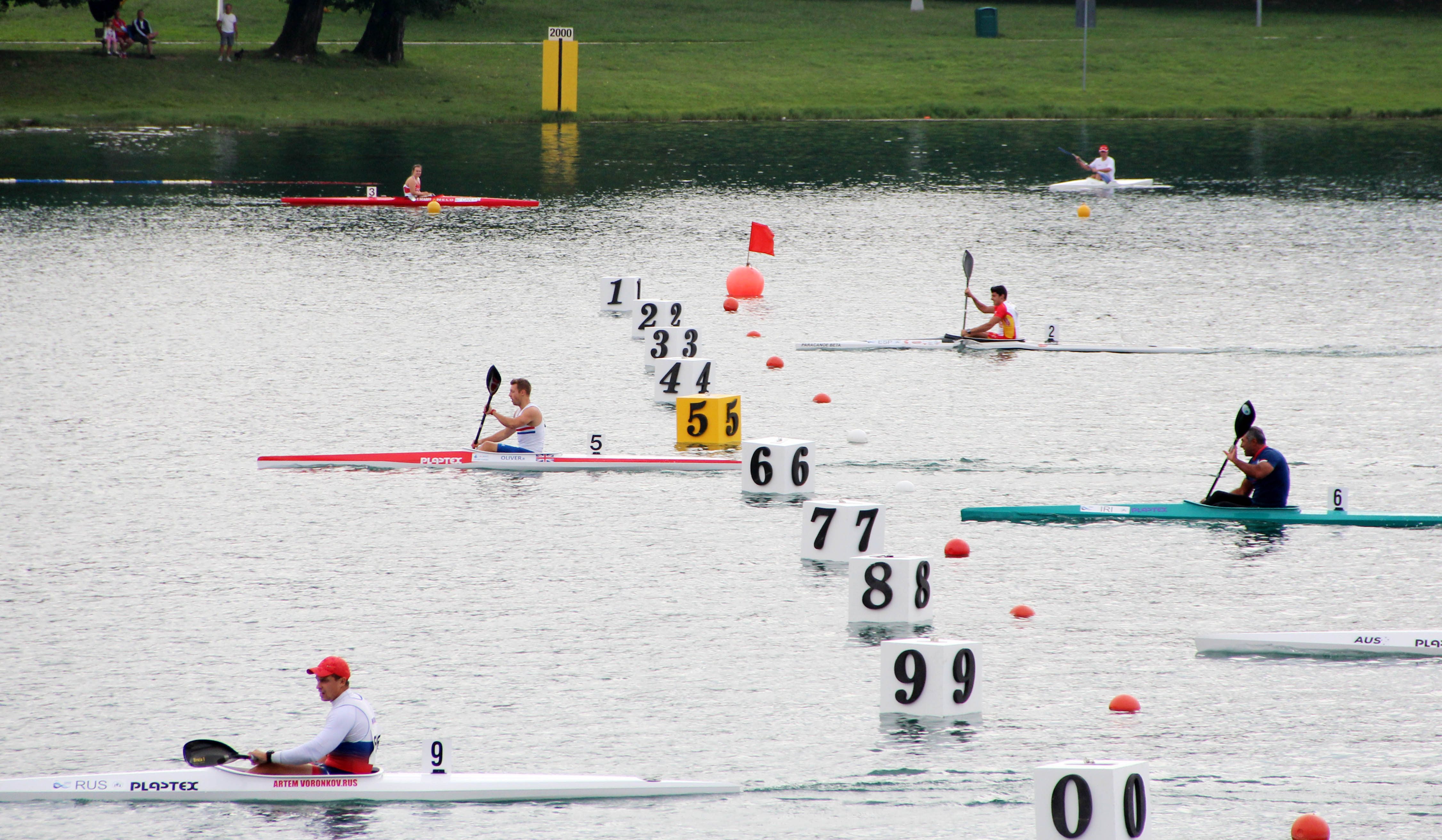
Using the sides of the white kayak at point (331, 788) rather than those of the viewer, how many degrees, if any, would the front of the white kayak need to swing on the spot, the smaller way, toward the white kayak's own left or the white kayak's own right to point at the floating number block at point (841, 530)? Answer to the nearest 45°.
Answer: approximately 135° to the white kayak's own right

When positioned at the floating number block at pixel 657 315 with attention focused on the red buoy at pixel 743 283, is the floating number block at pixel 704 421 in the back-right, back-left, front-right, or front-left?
back-right

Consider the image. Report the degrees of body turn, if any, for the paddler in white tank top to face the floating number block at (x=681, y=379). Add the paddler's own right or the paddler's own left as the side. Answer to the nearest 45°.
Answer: approximately 135° to the paddler's own right

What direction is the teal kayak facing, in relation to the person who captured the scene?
facing to the left of the viewer

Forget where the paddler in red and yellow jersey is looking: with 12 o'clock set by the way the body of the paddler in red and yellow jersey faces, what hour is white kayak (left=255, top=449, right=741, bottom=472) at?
The white kayak is roughly at 10 o'clock from the paddler in red and yellow jersey.

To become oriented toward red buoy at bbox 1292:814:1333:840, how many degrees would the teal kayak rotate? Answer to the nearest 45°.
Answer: approximately 90° to its left

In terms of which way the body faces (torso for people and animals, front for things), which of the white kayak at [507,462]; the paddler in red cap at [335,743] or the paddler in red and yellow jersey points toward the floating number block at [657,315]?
the paddler in red and yellow jersey

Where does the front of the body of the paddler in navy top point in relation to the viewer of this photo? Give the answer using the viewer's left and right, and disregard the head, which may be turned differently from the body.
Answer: facing to the left of the viewer

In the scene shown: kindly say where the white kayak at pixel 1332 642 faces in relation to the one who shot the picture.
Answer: facing to the left of the viewer

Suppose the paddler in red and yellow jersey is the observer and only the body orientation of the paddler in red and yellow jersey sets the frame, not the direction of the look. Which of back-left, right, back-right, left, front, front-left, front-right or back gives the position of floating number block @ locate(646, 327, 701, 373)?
front-left

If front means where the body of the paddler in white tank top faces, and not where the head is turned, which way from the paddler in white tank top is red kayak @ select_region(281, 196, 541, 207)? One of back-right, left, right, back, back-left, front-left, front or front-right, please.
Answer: right

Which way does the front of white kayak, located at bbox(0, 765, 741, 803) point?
to the viewer's left

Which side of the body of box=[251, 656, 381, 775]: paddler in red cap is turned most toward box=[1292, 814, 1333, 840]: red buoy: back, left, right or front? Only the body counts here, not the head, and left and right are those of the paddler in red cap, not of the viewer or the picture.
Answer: back

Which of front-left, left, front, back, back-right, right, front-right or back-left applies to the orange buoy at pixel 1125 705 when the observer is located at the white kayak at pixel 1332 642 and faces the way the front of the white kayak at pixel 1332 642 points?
front-left

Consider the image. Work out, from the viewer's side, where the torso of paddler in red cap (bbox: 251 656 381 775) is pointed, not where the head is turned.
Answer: to the viewer's left

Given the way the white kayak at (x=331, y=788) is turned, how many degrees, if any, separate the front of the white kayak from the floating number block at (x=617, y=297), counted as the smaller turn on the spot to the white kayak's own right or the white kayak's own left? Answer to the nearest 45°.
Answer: approximately 90° to the white kayak's own right

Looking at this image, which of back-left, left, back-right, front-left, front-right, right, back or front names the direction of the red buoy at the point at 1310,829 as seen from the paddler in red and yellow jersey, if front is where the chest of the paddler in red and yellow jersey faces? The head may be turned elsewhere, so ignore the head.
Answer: left
